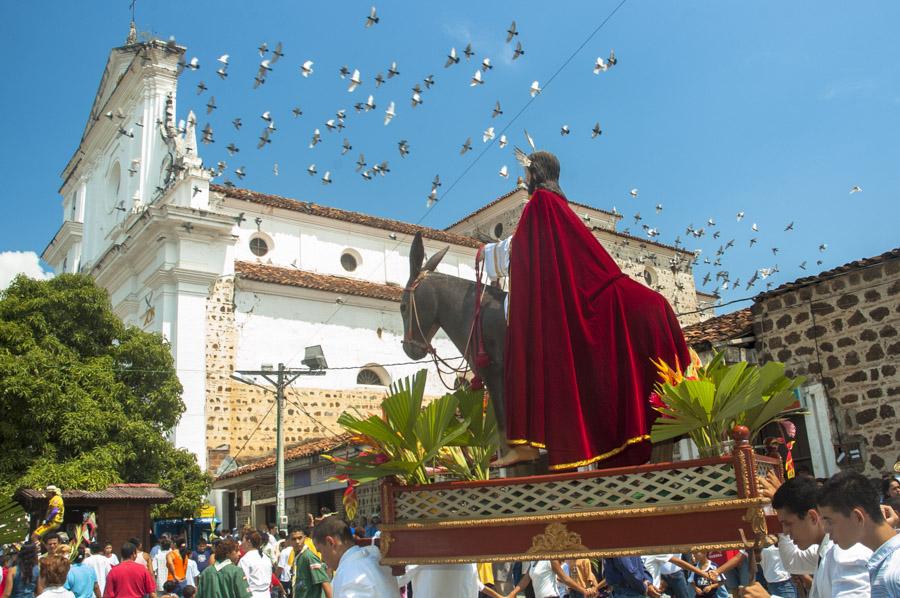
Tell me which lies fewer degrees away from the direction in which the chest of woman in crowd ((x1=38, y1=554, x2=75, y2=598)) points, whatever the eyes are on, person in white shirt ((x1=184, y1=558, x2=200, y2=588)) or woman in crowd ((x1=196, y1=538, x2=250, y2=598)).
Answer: the person in white shirt

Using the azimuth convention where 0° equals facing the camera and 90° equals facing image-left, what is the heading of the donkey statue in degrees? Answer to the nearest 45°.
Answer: approximately 90°

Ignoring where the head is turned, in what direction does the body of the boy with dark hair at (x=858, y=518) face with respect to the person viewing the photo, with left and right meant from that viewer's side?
facing to the left of the viewer

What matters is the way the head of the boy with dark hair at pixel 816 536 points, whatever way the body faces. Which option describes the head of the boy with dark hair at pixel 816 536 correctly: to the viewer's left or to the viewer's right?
to the viewer's left

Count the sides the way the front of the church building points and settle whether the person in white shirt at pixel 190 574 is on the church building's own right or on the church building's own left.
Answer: on the church building's own left

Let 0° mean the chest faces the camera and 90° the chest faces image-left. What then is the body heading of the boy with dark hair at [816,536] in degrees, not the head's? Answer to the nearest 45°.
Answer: approximately 90°

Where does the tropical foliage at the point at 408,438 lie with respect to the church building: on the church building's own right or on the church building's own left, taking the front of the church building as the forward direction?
on the church building's own left

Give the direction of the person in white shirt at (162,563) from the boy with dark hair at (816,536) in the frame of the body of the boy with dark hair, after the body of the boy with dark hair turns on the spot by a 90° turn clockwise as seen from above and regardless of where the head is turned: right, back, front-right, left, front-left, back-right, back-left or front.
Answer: front-left
